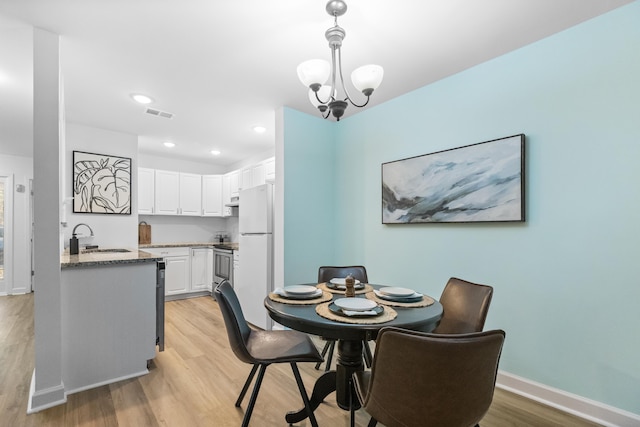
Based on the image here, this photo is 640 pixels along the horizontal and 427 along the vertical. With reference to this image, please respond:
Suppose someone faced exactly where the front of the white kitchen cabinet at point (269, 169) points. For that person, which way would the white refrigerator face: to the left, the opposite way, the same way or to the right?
the same way

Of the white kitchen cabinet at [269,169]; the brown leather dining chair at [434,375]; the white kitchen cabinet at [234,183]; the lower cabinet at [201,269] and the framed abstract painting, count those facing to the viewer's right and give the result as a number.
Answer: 0

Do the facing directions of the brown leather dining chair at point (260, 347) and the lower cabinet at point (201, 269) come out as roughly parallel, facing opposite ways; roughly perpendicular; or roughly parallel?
roughly perpendicular

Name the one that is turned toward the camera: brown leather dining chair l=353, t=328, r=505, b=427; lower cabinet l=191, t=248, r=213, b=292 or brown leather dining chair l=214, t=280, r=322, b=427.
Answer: the lower cabinet

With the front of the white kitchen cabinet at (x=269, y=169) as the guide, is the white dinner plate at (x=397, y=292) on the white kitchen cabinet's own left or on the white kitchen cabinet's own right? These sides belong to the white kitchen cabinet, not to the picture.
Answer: on the white kitchen cabinet's own left

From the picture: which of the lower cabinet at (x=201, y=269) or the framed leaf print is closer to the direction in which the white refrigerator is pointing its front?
the framed leaf print

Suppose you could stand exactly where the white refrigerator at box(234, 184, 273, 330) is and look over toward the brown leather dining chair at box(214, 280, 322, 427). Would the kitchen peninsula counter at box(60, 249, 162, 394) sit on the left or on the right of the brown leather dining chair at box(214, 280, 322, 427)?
right

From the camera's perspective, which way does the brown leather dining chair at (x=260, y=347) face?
to the viewer's right

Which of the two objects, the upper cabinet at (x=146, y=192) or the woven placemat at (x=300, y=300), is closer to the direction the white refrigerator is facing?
the woven placemat

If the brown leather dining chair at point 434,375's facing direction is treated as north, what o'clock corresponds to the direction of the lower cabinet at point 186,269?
The lower cabinet is roughly at 12 o'clock from the brown leather dining chair.

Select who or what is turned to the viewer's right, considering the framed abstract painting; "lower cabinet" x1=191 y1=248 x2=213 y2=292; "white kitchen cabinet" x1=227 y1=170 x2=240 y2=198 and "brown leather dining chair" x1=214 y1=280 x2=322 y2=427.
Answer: the brown leather dining chair

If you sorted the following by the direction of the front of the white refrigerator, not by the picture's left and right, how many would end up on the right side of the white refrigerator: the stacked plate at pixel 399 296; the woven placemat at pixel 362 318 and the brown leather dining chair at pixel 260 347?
0

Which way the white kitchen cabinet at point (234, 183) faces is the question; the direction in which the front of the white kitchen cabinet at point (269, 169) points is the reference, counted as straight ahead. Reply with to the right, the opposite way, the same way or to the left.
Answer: the same way

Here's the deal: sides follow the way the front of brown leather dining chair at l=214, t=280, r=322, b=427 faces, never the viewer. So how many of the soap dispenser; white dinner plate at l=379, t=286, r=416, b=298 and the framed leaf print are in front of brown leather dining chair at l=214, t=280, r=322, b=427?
1

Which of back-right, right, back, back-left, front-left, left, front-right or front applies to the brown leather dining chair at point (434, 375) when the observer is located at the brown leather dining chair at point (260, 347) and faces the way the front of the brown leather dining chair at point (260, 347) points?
front-right

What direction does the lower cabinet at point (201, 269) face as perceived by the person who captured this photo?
facing the viewer

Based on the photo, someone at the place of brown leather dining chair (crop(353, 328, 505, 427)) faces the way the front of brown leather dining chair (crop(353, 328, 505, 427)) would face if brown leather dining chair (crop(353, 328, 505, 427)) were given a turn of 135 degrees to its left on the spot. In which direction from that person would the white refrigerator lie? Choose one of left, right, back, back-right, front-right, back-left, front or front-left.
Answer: back-right
